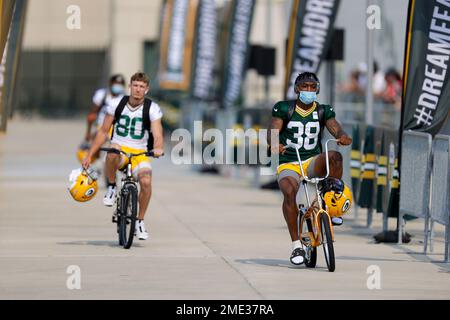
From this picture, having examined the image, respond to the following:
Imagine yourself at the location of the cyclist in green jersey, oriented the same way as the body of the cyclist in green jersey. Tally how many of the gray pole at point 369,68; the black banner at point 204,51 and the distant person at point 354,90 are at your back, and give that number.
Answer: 3

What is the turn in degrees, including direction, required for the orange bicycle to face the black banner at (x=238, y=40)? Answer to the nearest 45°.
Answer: approximately 180°

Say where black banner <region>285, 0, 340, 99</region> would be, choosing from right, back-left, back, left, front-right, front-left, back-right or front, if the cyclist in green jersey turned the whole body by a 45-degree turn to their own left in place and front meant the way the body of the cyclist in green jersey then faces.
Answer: back-left

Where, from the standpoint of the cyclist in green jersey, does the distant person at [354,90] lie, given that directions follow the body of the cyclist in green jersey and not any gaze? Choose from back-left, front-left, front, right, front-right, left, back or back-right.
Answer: back

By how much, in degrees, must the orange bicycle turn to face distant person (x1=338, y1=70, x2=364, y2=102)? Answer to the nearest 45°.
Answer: approximately 180°

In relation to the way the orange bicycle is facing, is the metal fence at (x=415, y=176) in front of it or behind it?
behind

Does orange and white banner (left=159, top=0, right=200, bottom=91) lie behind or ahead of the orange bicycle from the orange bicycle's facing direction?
behind

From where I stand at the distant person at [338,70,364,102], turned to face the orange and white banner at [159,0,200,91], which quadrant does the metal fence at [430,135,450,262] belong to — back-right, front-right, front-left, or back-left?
back-left

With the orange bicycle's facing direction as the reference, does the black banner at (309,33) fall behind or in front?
behind

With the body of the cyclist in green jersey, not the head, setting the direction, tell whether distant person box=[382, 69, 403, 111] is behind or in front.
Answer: behind

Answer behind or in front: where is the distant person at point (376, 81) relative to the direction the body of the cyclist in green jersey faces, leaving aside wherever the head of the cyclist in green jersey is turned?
behind
